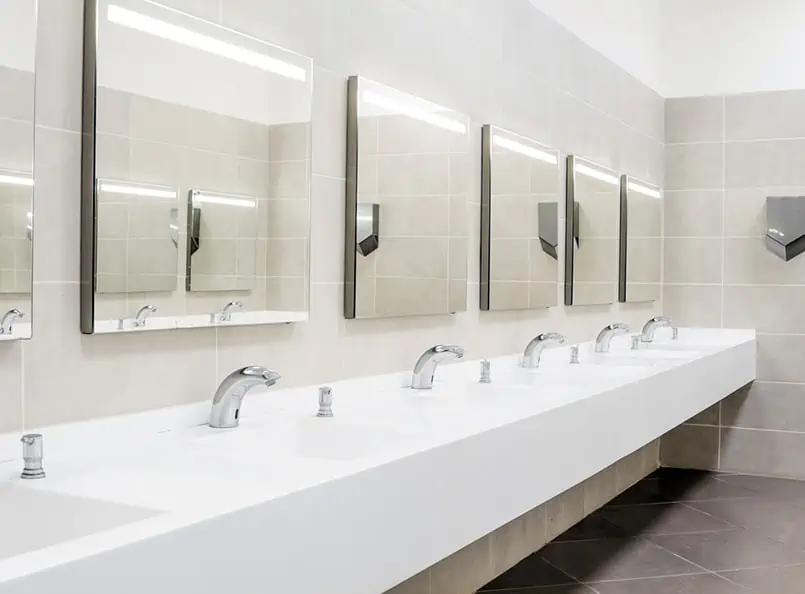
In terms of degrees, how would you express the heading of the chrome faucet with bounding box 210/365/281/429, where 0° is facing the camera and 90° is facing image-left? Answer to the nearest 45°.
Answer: approximately 315°

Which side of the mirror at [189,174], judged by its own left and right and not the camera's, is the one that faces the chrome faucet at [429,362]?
left

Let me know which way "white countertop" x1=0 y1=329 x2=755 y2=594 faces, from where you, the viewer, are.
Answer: facing the viewer and to the right of the viewer

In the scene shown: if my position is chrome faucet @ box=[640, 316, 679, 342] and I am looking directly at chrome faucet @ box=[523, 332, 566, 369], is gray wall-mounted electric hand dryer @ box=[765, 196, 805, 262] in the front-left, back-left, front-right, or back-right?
back-left

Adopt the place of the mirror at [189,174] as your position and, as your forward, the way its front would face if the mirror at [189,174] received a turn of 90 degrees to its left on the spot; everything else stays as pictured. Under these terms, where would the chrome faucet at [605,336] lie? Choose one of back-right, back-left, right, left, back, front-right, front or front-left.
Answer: front

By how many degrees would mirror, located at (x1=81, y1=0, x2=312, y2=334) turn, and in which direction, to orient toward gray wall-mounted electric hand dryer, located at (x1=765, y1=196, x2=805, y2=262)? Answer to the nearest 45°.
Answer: approximately 90° to its left

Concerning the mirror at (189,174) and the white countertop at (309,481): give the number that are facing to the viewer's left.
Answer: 0

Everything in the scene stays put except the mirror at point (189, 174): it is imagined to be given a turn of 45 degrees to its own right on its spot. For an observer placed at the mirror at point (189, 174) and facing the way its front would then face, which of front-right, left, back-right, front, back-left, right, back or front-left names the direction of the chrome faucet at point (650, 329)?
back-left

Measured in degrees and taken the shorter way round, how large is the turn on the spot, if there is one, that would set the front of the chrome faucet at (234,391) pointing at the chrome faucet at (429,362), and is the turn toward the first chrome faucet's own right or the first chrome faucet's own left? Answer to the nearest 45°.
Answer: approximately 90° to the first chrome faucet's own left

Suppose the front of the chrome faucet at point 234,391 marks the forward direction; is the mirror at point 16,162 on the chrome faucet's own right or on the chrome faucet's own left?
on the chrome faucet's own right

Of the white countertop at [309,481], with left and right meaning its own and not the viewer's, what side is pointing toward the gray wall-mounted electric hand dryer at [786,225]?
left

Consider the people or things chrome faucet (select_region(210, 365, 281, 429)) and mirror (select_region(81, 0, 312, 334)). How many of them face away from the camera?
0
